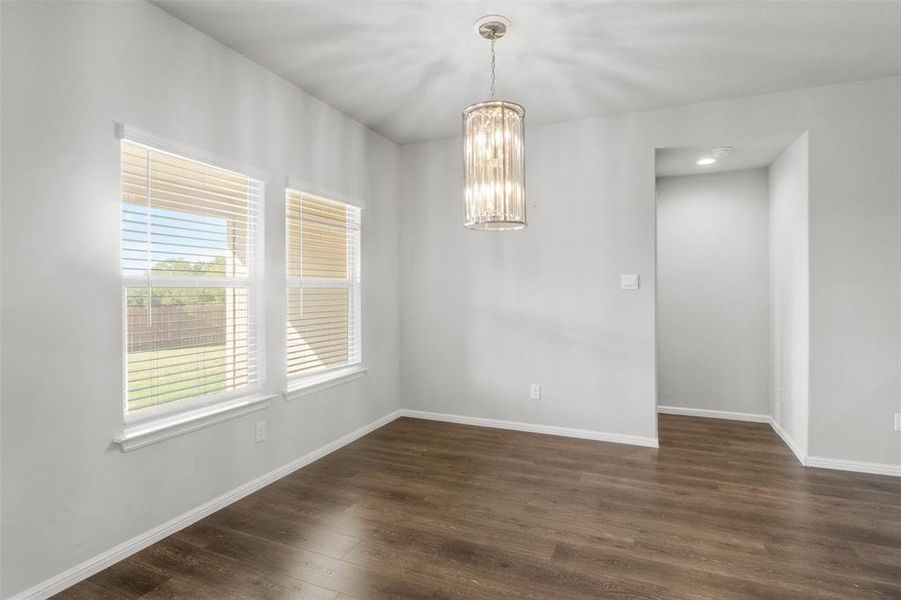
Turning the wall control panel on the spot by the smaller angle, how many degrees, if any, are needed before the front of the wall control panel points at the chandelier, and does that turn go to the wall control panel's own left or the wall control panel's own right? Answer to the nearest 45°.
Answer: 0° — it already faces it

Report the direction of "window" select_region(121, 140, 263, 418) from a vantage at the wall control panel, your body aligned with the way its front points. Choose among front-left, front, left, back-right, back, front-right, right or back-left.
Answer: front-right

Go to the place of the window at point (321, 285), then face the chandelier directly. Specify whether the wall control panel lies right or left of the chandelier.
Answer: left

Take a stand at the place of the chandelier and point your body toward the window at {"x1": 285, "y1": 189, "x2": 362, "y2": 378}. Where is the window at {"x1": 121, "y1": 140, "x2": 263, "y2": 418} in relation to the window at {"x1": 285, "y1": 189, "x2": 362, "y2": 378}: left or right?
left

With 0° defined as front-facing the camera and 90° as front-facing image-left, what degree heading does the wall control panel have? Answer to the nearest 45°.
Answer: approximately 0°

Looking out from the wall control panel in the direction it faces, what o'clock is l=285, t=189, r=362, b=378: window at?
The window is roughly at 2 o'clock from the wall control panel.

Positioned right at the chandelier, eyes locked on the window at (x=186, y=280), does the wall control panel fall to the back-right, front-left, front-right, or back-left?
back-right

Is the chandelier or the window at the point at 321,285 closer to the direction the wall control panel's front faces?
the chandelier
